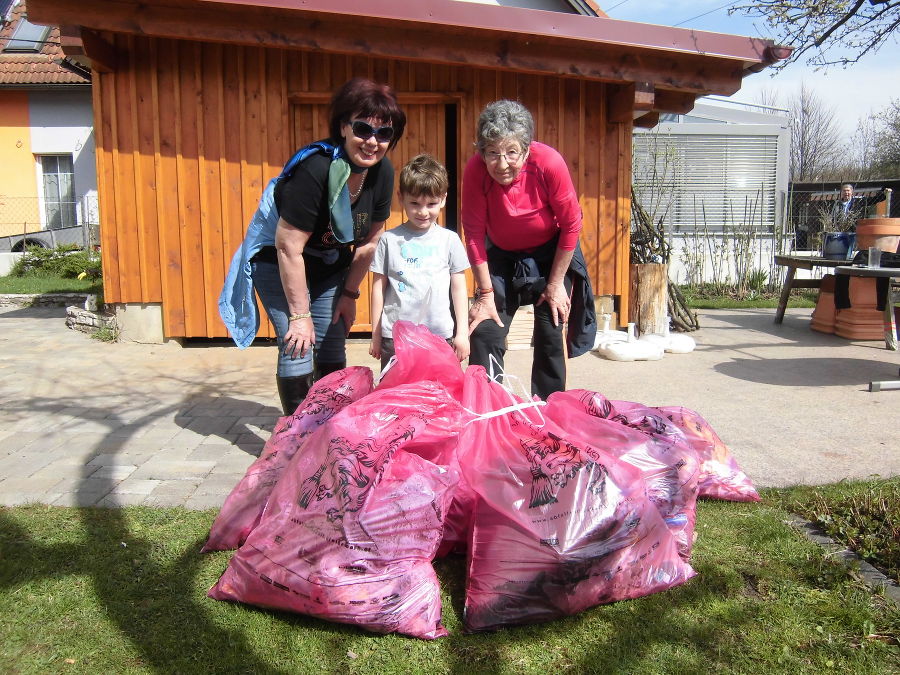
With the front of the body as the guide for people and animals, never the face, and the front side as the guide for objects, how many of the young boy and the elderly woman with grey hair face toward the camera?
2

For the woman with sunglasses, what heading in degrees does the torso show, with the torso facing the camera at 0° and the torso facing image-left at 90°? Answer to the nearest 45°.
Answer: approximately 315°

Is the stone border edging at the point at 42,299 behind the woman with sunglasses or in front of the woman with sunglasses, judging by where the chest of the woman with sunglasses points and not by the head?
behind

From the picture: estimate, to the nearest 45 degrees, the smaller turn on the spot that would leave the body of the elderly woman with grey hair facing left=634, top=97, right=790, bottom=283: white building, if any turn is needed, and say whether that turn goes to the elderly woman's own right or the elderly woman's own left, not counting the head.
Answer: approximately 180°

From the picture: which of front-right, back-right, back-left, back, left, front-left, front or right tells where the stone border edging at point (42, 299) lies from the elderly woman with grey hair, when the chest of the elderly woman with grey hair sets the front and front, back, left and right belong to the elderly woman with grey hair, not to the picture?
back-right

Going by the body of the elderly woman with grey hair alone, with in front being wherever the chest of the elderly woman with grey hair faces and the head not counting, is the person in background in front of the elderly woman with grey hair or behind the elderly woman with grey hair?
behind

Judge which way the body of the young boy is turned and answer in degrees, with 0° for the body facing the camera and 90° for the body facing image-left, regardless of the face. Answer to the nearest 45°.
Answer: approximately 0°
